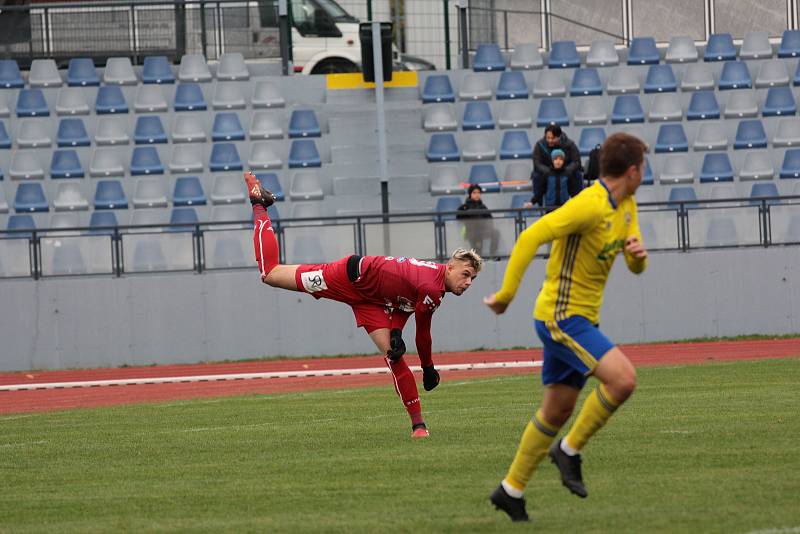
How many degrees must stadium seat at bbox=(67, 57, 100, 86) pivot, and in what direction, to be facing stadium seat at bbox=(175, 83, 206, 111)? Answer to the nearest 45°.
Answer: approximately 45° to its left

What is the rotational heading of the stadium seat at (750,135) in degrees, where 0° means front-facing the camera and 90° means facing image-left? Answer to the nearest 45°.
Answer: approximately 0°

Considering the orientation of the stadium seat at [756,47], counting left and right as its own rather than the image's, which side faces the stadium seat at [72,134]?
right

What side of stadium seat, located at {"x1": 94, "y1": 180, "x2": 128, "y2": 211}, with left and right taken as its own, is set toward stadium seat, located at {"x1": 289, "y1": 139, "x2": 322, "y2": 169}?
left

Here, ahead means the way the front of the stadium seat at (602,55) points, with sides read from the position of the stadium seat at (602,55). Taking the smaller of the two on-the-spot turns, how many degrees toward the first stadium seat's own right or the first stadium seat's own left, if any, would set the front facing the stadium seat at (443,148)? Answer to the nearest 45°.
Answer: approximately 45° to the first stadium seat's own right

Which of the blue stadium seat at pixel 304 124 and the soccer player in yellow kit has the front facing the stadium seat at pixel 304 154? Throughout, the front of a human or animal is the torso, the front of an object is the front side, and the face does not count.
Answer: the blue stadium seat

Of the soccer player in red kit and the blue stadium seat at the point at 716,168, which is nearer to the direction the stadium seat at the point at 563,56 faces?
the soccer player in red kit

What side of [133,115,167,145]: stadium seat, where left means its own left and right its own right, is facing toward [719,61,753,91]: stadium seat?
left
